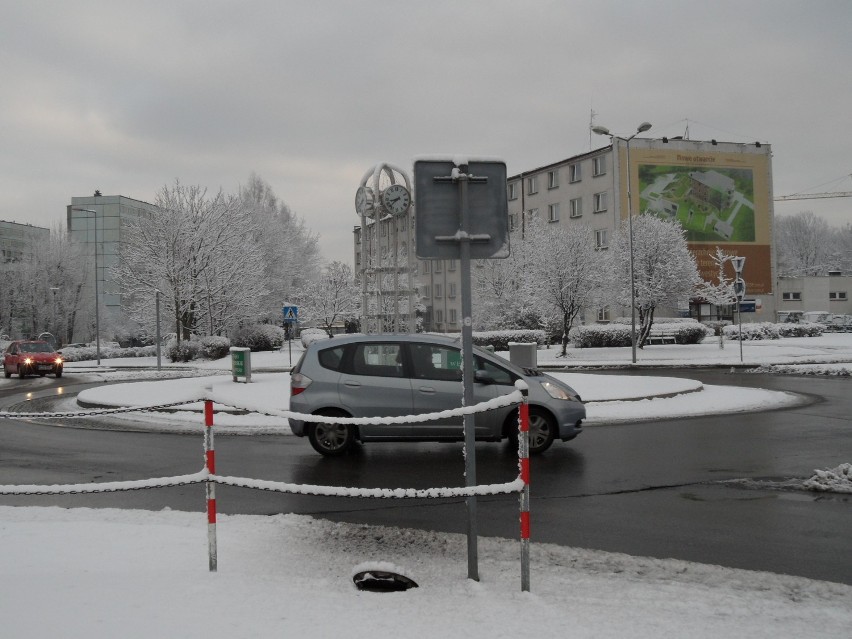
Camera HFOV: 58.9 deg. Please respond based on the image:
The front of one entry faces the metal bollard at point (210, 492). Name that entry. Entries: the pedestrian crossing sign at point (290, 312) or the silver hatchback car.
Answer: the pedestrian crossing sign

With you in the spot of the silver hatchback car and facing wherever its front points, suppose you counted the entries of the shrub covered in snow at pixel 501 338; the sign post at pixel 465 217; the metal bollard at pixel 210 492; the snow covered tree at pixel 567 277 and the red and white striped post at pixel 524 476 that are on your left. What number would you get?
2

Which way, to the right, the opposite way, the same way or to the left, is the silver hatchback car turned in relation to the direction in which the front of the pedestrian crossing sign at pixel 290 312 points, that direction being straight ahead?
to the left

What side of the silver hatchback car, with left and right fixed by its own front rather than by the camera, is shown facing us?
right

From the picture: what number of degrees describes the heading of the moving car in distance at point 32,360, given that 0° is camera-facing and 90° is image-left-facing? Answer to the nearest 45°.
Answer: approximately 315°

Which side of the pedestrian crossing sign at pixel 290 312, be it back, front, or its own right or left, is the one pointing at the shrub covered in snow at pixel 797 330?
left

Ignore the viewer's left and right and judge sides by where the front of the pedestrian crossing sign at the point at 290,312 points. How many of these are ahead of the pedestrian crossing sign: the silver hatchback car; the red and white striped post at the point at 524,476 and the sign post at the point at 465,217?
3

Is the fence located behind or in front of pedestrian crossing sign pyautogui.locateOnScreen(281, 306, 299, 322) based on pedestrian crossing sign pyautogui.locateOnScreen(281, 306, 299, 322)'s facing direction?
in front

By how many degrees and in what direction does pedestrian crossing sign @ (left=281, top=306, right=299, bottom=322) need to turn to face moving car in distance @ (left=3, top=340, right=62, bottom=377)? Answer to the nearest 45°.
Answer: approximately 90° to its right

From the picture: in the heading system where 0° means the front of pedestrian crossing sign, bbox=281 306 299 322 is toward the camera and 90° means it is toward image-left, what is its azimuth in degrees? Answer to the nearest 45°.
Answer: approximately 0°

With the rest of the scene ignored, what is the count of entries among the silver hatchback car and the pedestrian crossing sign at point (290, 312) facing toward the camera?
1

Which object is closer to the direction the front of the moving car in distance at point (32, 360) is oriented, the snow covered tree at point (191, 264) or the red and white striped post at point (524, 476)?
the red and white striped post

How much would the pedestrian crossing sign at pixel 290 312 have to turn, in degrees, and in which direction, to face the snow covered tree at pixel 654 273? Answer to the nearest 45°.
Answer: approximately 90° to its left
